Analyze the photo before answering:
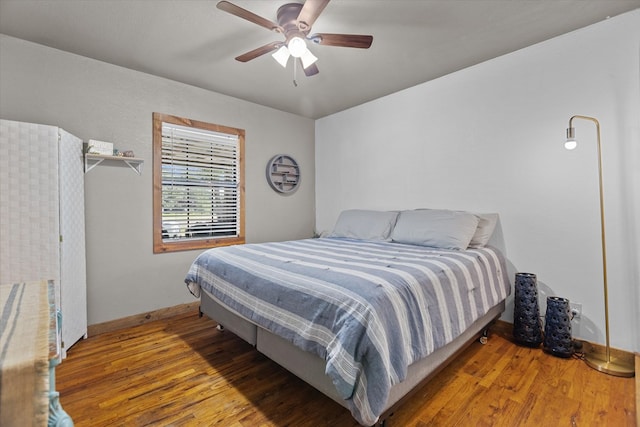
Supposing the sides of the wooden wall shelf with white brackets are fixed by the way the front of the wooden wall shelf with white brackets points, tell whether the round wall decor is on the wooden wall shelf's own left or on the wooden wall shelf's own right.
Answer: on the wooden wall shelf's own left

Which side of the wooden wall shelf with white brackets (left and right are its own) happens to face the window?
left

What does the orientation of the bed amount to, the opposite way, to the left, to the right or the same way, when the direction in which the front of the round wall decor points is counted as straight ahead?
to the right

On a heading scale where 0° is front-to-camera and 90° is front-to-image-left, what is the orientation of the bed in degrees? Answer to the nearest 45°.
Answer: approximately 45°

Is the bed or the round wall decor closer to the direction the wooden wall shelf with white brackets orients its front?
the bed

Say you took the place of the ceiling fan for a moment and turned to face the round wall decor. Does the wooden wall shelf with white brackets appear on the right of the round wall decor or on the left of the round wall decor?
left

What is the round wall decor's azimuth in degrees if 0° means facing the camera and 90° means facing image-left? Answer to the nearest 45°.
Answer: approximately 315°

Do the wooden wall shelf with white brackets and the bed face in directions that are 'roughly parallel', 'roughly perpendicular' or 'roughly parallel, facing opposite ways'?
roughly perpendicular
